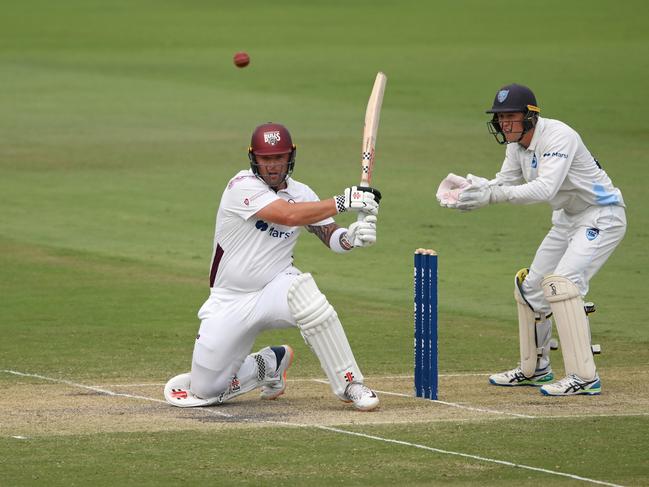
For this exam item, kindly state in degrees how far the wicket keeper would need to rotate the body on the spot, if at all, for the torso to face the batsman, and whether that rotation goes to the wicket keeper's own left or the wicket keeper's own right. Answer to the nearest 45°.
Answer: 0° — they already face them

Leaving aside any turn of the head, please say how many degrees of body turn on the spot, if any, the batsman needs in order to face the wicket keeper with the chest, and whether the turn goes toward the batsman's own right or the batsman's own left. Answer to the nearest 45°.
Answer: approximately 45° to the batsman's own left

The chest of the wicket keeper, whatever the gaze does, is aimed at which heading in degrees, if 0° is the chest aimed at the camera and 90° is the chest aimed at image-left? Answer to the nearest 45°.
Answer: approximately 45°

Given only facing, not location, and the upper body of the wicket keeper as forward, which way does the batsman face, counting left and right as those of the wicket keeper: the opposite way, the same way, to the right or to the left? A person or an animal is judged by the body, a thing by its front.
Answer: to the left
